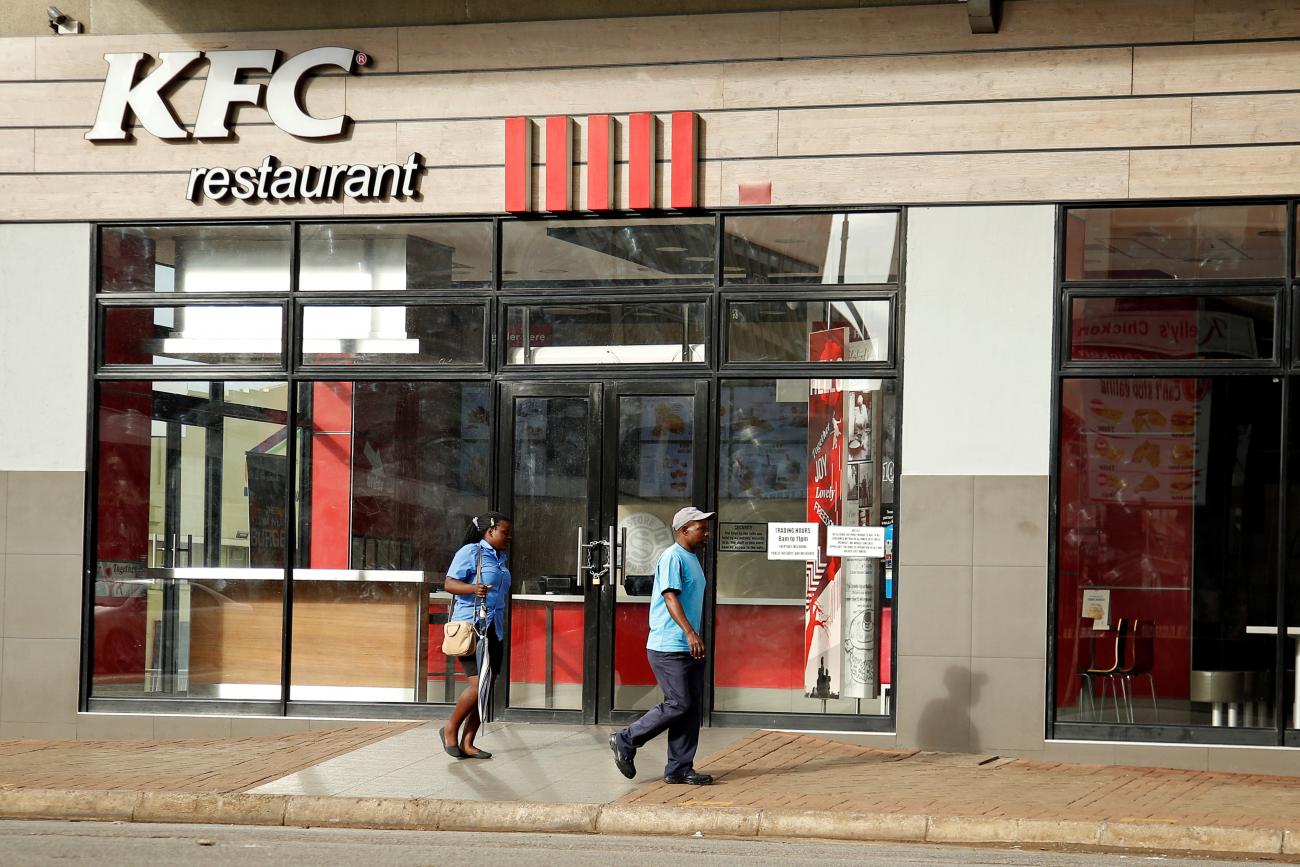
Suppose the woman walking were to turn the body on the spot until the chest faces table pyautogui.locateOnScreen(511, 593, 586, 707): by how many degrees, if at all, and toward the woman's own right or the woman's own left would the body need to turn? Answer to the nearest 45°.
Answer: approximately 90° to the woman's own left

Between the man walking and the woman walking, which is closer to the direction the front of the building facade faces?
the man walking

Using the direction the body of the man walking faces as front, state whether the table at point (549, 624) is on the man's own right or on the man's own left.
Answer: on the man's own left

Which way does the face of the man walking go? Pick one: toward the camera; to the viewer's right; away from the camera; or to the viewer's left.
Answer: to the viewer's right

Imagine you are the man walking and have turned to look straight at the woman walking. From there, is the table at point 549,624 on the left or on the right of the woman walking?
right

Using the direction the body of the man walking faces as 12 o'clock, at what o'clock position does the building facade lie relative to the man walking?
The building facade is roughly at 9 o'clock from the man walking.

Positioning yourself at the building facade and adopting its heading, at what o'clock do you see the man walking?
The man walking is roughly at 12 o'clock from the building facade.

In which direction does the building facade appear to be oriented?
toward the camera

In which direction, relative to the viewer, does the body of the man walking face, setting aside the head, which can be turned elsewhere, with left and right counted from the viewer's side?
facing to the right of the viewer

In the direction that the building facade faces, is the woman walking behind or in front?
in front

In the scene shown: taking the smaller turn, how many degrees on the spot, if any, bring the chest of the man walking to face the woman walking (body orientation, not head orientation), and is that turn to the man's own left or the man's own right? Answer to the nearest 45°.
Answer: approximately 135° to the man's own left

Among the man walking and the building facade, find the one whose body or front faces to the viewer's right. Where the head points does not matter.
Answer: the man walking

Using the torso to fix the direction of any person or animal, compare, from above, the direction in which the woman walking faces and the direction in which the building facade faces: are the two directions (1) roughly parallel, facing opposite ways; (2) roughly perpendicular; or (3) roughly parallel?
roughly perpendicular

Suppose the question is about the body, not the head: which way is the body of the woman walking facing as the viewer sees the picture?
to the viewer's right

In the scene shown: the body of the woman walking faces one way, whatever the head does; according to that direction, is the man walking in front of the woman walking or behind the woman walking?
in front

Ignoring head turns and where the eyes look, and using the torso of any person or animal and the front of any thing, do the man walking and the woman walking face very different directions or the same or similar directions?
same or similar directions

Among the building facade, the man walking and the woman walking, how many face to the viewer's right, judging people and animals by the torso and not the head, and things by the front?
2
